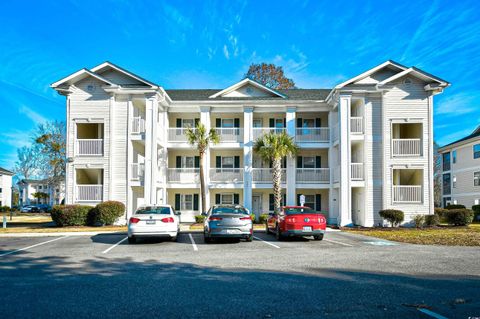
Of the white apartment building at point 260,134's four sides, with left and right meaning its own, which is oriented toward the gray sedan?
front

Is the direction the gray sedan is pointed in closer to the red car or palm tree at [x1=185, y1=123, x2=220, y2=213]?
the palm tree

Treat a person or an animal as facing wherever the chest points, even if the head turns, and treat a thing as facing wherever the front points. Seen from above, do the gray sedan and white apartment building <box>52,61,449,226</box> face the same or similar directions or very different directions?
very different directions

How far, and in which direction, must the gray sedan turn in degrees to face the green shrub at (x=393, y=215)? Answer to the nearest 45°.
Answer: approximately 45° to its right

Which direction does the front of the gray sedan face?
away from the camera

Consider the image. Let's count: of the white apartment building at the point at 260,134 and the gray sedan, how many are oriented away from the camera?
1

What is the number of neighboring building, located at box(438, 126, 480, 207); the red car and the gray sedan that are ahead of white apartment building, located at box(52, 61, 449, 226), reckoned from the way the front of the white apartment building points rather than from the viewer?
2

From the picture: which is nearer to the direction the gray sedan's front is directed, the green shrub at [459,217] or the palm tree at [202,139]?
the palm tree

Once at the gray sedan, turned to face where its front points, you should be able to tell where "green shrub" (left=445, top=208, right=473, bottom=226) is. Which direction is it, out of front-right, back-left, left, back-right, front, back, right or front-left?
front-right

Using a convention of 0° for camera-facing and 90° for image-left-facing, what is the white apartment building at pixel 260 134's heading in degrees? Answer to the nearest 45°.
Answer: approximately 0°
